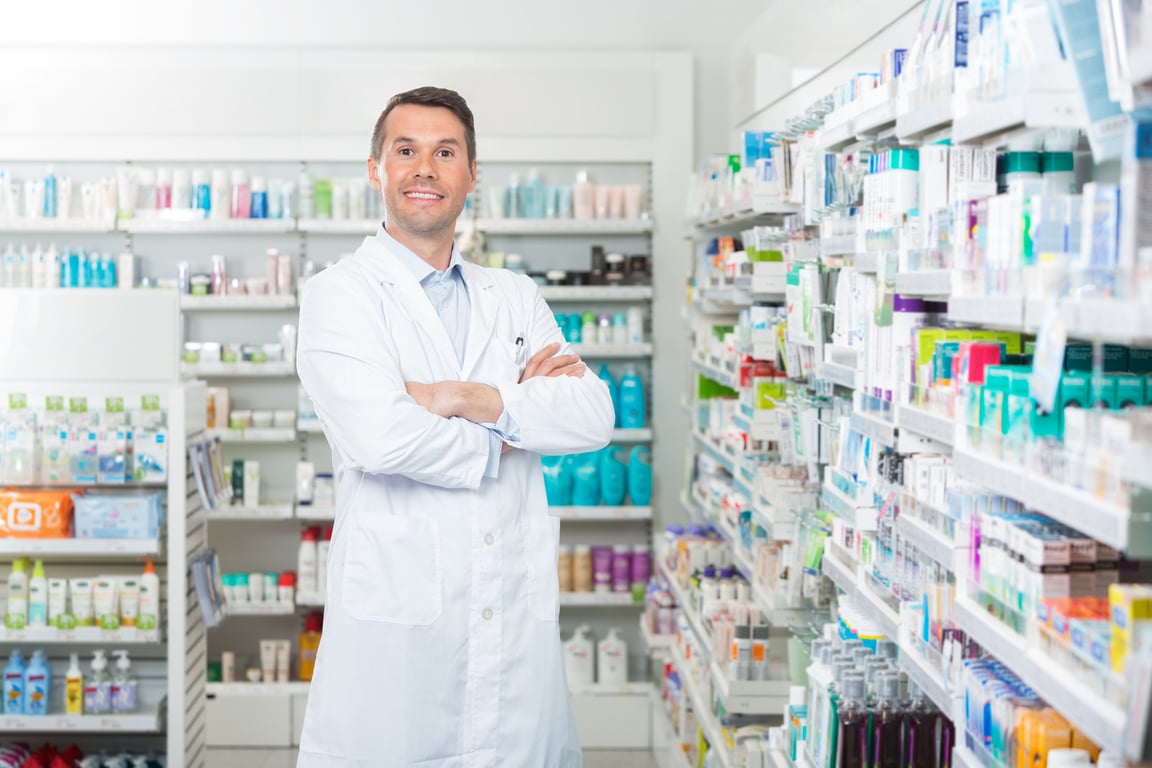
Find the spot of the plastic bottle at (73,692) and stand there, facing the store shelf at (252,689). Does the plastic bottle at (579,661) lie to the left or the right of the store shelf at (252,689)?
right

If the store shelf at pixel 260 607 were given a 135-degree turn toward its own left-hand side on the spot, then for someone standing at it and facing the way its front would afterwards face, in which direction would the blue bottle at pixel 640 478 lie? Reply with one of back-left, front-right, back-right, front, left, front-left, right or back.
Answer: front-right

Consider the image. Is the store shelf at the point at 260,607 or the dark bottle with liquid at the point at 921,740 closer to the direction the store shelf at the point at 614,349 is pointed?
the dark bottle with liquid

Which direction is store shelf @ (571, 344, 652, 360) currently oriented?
toward the camera

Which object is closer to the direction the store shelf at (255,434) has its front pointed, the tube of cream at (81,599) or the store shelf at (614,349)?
the tube of cream

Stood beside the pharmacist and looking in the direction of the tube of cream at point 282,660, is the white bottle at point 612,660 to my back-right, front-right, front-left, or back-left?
front-right

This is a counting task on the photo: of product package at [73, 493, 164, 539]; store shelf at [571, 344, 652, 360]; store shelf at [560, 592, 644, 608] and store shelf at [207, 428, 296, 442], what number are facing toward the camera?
4

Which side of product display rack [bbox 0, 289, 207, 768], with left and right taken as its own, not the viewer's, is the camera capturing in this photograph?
front

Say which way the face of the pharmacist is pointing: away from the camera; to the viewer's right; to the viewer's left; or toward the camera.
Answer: toward the camera

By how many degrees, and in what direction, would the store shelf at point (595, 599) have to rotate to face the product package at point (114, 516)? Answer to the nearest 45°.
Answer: approximately 45° to its right

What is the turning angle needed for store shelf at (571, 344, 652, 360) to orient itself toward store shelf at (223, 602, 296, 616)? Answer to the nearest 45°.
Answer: approximately 90° to its right

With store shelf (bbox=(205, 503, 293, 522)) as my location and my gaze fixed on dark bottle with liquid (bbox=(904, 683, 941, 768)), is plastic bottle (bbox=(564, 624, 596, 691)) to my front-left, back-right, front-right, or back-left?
front-left

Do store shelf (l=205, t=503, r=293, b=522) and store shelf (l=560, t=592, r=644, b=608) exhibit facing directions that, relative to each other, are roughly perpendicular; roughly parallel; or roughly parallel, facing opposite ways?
roughly parallel

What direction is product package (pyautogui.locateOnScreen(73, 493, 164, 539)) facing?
toward the camera

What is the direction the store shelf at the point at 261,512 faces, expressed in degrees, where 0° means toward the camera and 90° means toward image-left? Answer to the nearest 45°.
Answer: approximately 0°

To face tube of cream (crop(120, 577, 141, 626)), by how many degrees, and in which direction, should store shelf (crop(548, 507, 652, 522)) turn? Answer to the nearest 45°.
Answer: approximately 45° to its right

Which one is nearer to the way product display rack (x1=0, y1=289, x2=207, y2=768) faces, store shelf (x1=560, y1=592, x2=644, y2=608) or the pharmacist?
the pharmacist

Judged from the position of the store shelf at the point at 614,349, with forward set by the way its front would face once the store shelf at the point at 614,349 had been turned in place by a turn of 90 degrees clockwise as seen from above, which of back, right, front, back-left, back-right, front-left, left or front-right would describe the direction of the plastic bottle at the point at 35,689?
front-left

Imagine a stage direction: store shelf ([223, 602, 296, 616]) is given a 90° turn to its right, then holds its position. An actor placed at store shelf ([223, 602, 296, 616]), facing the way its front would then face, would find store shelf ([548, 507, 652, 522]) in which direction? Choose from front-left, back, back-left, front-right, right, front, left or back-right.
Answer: back
